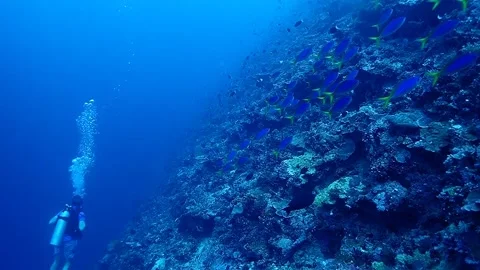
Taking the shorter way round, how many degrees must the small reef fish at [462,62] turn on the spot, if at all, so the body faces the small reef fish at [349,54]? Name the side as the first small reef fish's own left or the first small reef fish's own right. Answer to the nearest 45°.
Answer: approximately 135° to the first small reef fish's own left

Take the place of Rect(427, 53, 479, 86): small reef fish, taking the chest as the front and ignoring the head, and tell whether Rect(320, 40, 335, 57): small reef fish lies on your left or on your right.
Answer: on your left

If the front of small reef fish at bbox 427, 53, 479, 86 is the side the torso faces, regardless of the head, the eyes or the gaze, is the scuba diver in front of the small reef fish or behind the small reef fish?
behind

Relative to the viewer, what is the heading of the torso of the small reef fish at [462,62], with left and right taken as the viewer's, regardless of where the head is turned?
facing to the right of the viewer

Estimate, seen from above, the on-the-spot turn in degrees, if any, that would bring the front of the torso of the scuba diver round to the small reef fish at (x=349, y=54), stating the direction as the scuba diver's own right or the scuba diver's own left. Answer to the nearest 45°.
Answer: approximately 90° to the scuba diver's own right

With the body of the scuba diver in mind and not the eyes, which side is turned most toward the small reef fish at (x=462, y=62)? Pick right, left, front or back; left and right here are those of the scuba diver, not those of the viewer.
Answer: right
